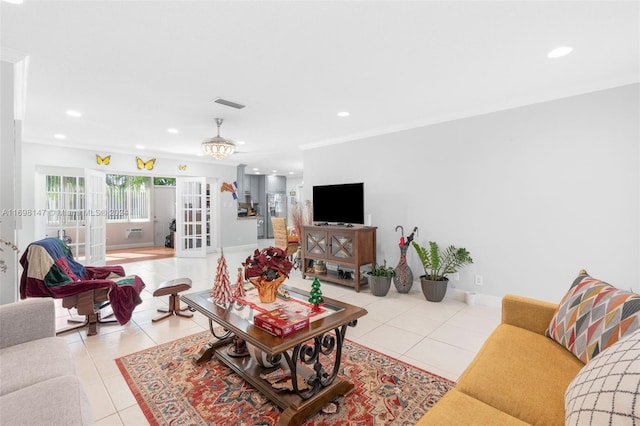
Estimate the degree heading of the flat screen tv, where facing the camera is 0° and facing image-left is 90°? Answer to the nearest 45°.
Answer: approximately 45°

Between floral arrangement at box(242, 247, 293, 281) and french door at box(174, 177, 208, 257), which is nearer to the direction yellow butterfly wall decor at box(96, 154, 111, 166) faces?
the floral arrangement

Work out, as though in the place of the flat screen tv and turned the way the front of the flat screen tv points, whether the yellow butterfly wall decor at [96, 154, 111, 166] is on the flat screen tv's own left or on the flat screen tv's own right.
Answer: on the flat screen tv's own right

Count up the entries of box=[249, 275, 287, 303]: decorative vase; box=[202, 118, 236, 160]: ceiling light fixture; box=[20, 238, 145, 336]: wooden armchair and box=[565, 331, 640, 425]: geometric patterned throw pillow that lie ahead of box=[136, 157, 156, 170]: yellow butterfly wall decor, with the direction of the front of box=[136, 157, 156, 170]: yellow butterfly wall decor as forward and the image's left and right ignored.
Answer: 4

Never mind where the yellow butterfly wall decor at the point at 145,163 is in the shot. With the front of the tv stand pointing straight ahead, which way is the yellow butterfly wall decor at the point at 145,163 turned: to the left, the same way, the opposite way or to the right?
to the left

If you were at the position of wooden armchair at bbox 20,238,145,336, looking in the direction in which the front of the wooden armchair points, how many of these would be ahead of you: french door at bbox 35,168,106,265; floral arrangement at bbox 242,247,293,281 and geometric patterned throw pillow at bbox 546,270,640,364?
2

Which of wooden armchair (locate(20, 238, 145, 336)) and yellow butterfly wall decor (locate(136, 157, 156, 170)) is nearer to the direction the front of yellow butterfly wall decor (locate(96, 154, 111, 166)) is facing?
the wooden armchair

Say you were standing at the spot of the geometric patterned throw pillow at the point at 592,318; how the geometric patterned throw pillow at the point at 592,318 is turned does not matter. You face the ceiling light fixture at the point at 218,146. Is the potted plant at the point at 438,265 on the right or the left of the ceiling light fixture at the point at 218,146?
right

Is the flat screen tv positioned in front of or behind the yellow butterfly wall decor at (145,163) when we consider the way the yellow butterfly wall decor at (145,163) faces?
in front

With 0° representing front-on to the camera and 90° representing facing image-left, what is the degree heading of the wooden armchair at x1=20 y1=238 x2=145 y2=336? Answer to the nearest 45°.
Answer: approximately 315°

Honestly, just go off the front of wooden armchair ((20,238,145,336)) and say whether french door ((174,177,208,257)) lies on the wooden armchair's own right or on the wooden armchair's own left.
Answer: on the wooden armchair's own left

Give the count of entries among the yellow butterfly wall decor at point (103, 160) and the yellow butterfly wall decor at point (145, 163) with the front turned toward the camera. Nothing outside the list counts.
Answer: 2

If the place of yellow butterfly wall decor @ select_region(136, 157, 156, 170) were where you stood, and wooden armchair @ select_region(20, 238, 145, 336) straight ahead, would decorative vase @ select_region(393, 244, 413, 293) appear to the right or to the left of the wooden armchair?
left
